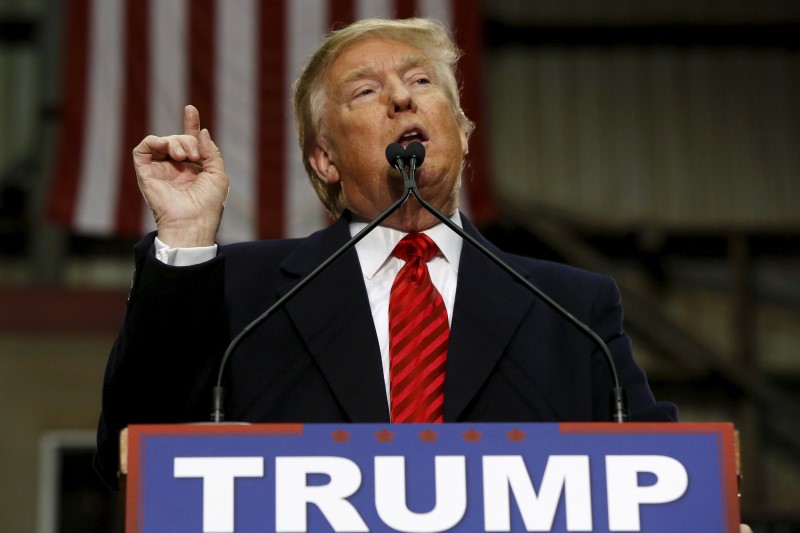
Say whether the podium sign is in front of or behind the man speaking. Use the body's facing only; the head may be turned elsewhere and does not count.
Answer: in front

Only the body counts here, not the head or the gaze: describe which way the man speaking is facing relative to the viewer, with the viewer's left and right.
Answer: facing the viewer

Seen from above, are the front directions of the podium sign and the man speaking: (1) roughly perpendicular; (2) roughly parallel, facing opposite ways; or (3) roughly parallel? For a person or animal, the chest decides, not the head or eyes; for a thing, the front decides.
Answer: roughly parallel

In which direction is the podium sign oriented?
toward the camera

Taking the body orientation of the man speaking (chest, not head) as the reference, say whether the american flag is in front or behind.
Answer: behind

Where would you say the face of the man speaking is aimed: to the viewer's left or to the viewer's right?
to the viewer's right

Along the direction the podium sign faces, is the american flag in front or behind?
behind

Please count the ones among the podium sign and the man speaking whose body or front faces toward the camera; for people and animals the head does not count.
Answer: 2

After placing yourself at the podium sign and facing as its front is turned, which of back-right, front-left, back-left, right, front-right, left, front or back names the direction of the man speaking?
back
